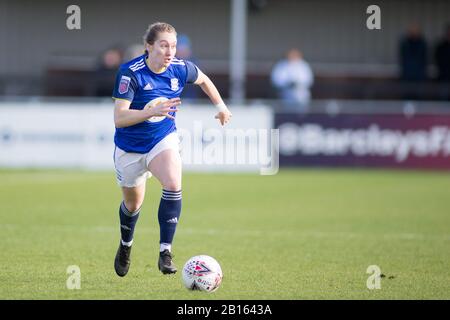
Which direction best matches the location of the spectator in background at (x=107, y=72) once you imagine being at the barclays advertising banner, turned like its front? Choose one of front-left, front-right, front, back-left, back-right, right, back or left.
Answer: right

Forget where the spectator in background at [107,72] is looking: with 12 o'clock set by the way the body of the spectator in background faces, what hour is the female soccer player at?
The female soccer player is roughly at 12 o'clock from the spectator in background.

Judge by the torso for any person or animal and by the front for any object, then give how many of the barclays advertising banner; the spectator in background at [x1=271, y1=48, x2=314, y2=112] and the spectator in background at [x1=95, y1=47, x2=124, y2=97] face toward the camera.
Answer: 3

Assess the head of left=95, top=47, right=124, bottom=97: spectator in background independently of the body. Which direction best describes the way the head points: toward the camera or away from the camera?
toward the camera

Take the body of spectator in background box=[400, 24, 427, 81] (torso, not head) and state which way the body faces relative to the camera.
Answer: toward the camera

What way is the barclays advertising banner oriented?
toward the camera

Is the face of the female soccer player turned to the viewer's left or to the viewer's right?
to the viewer's right

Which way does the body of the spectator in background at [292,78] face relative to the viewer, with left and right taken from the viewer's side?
facing the viewer

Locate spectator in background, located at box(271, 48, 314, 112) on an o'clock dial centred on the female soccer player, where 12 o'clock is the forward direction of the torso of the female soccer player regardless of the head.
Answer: The spectator in background is roughly at 8 o'clock from the female soccer player.

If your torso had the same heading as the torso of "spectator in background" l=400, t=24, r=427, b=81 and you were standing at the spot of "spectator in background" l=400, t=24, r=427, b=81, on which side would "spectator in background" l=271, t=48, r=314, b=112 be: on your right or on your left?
on your right

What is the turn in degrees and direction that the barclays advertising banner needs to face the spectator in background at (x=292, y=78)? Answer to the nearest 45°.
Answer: approximately 135° to its right

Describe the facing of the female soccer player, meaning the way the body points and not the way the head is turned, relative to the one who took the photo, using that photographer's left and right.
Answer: facing the viewer and to the right of the viewer

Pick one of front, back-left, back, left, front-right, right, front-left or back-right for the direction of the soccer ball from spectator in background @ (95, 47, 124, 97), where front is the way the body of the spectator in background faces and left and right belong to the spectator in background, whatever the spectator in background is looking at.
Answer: front

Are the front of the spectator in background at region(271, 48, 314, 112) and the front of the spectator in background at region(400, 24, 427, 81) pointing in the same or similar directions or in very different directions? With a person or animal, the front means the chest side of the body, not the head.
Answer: same or similar directions
